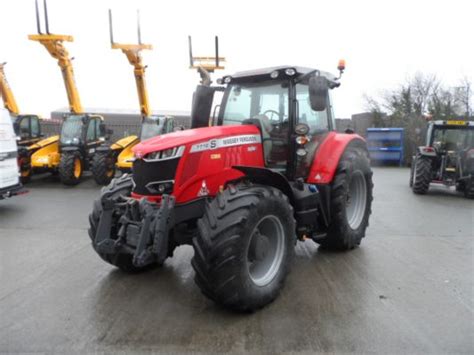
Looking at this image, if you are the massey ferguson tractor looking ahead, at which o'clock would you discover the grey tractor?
The grey tractor is roughly at 6 o'clock from the massey ferguson tractor.

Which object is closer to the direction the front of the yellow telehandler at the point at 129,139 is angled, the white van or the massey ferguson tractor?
the white van

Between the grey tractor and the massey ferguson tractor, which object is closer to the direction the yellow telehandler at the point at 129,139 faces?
the massey ferguson tractor

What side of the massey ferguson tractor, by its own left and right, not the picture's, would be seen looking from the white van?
right

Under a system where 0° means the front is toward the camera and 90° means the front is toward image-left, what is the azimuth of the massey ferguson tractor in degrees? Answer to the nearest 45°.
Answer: approximately 45°

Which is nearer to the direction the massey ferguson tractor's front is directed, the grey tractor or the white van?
the white van

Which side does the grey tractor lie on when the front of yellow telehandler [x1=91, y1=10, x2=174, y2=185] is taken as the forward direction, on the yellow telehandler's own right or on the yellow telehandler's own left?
on the yellow telehandler's own left

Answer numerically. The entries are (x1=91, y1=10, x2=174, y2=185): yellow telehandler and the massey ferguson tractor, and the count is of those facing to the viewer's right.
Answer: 0

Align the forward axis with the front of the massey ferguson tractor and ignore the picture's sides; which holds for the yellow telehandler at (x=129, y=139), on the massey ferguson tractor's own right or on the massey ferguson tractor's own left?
on the massey ferguson tractor's own right

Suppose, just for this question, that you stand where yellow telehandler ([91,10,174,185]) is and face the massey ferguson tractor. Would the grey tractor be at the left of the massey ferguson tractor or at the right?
left

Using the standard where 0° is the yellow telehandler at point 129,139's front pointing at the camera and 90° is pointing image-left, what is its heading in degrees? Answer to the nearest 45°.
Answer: approximately 45°

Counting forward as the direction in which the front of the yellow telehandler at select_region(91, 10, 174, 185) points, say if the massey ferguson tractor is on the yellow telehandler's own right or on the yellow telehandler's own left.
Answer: on the yellow telehandler's own left
